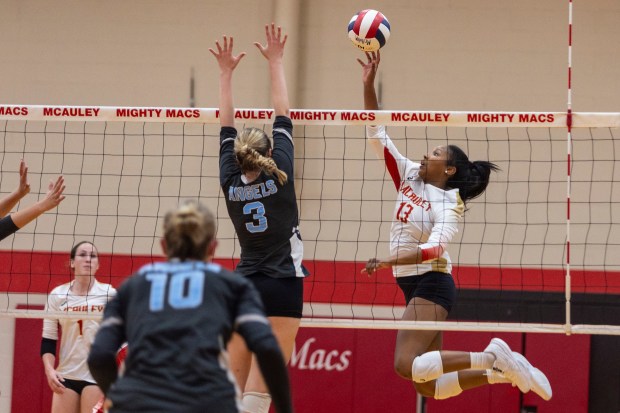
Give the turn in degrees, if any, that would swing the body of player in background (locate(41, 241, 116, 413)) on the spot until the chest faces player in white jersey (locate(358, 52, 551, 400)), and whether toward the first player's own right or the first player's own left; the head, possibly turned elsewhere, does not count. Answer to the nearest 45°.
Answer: approximately 45° to the first player's own left

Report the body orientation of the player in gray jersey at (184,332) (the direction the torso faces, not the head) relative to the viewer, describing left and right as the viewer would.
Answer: facing away from the viewer

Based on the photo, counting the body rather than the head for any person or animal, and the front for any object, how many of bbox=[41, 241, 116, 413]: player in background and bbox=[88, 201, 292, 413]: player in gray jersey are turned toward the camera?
1

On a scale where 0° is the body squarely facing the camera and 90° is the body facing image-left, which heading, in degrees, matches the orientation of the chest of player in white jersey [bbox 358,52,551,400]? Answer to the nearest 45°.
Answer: approximately 45°

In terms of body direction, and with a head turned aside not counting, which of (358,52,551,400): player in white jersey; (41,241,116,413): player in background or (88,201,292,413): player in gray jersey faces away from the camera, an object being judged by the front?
the player in gray jersey

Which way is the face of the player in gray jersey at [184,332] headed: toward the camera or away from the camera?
away from the camera

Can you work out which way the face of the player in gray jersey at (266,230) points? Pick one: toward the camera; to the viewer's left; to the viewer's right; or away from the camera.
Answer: away from the camera

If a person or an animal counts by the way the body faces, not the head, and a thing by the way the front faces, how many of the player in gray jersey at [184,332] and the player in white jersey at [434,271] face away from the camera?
1

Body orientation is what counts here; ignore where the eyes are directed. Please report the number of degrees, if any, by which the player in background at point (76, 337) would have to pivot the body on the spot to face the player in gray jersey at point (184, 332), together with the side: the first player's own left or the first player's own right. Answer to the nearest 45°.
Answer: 0° — they already face them
